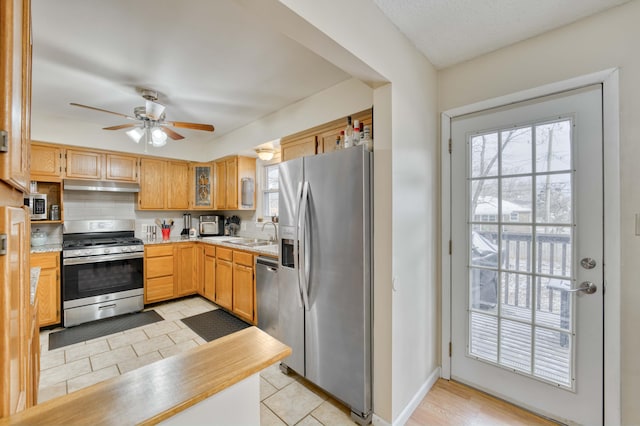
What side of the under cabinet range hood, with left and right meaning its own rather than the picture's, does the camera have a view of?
front

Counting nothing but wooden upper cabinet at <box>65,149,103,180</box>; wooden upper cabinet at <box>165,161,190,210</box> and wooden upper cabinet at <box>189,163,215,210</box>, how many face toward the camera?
3

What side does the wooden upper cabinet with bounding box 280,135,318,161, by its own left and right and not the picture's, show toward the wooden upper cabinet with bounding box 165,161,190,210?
right

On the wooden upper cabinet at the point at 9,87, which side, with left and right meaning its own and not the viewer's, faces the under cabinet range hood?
left

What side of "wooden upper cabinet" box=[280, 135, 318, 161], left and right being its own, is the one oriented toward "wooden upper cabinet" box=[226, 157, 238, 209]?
right

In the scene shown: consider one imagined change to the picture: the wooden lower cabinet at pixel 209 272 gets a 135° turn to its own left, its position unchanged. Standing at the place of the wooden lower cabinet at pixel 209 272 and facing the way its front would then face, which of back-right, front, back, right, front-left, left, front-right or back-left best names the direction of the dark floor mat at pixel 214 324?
right

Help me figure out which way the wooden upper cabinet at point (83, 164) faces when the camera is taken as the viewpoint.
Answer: facing the viewer

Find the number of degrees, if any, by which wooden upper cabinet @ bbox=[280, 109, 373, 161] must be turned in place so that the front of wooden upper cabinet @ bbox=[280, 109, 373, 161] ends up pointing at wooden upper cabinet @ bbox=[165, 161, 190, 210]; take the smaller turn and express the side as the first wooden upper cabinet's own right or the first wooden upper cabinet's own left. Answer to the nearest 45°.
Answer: approximately 90° to the first wooden upper cabinet's own right

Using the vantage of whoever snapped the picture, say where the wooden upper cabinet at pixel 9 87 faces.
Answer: facing to the right of the viewer

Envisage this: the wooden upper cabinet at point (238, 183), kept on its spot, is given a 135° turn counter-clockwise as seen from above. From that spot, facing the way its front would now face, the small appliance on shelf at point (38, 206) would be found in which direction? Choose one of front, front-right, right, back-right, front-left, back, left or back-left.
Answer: back

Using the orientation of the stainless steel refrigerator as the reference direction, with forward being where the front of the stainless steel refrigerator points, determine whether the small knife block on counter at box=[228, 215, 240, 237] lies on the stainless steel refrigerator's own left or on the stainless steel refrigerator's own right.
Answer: on the stainless steel refrigerator's own right

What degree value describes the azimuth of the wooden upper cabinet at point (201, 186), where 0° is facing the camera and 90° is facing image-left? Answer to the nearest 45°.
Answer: approximately 0°
